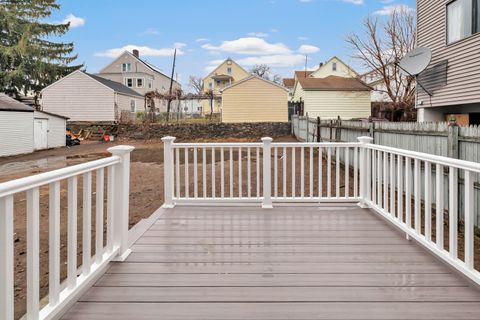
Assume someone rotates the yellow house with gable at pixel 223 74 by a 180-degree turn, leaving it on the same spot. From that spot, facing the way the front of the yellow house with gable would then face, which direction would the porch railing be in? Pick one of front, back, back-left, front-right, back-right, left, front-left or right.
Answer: back

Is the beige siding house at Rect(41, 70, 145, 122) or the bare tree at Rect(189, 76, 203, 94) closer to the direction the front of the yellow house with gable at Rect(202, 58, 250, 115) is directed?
the beige siding house

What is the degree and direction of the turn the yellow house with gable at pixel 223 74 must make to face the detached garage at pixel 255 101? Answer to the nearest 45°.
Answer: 0° — it already faces it

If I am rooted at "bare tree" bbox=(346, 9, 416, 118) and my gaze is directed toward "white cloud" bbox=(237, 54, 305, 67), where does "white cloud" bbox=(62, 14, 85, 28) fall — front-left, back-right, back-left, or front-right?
front-left

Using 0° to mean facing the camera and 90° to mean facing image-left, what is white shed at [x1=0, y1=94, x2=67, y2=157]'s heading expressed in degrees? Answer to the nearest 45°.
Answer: approximately 315°

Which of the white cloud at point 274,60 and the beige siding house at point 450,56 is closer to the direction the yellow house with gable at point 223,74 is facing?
the beige siding house

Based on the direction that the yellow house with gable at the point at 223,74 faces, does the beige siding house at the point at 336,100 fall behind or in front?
in front

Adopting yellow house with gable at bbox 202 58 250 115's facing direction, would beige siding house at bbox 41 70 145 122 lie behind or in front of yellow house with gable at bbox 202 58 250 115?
in front

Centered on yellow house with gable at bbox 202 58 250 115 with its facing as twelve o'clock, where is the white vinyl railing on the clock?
The white vinyl railing is roughly at 12 o'clock from the yellow house with gable.

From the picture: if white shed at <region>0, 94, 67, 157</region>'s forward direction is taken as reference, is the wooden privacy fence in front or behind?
in front

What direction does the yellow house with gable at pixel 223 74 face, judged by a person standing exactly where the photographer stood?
facing the viewer
